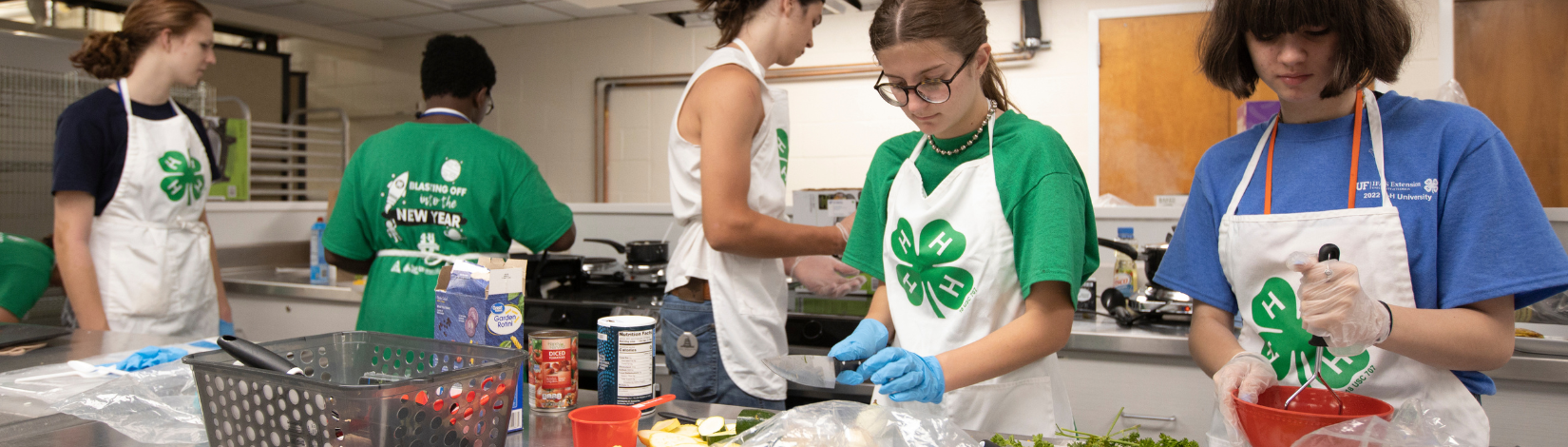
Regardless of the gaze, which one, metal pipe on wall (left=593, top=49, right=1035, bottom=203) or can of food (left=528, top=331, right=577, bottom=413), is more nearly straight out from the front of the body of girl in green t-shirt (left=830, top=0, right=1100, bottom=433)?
the can of food

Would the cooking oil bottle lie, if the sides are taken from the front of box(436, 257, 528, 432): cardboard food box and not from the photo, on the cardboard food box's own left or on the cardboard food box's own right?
on the cardboard food box's own left

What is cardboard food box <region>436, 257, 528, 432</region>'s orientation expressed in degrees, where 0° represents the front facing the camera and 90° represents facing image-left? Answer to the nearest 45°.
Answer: approximately 315°

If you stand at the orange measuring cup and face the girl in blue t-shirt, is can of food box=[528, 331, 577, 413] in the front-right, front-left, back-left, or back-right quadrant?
back-left

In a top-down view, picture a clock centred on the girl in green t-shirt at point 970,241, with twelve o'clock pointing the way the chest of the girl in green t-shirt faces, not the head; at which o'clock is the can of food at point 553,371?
The can of food is roughly at 1 o'clock from the girl in green t-shirt.

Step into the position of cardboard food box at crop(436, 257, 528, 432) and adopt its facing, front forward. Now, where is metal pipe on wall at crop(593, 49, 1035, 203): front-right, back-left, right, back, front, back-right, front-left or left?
back-left

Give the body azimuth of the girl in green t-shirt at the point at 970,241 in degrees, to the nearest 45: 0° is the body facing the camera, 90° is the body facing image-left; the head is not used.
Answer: approximately 45°
